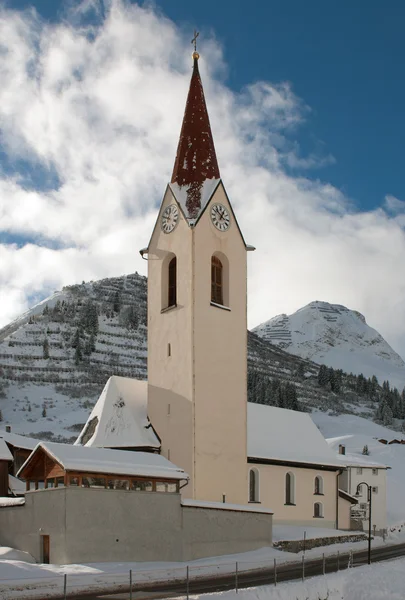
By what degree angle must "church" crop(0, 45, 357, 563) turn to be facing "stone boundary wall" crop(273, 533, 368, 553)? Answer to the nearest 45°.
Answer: approximately 45° to its left

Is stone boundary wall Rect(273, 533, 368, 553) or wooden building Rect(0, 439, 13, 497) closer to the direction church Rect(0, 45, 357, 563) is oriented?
the stone boundary wall
